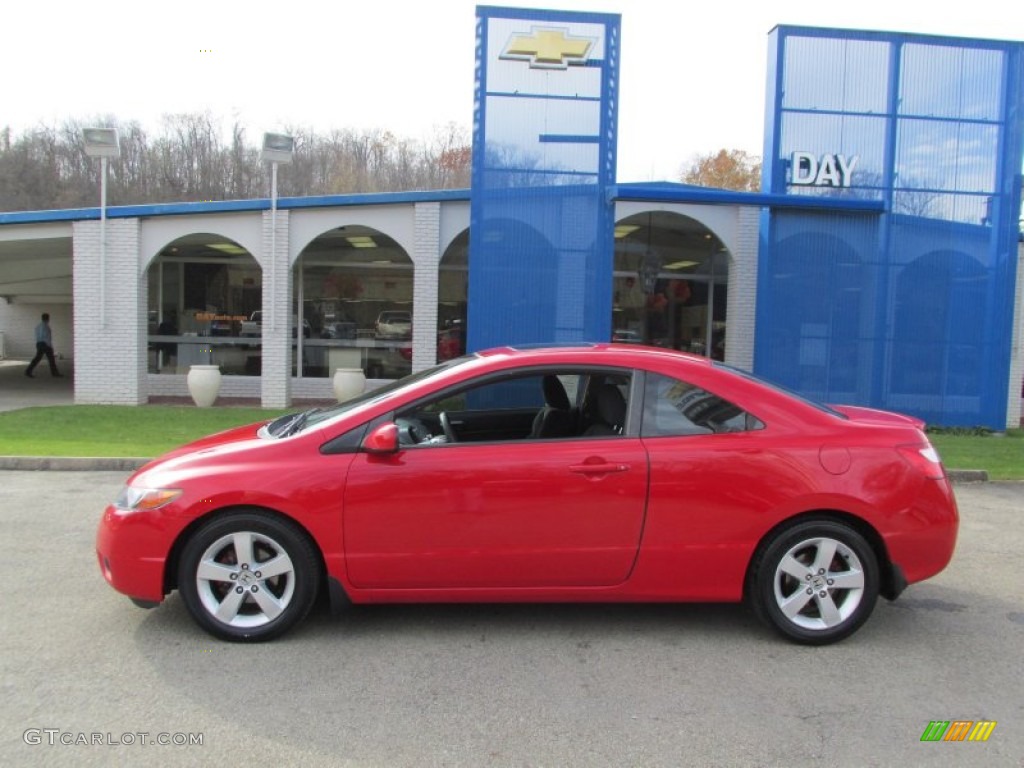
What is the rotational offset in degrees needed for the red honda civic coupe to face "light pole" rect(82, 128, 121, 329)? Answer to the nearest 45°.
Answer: approximately 45° to its right

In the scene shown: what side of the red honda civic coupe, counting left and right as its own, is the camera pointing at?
left

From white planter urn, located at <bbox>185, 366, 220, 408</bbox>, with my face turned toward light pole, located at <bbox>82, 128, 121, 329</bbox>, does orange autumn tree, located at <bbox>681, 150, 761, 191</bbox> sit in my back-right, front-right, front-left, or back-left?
back-right

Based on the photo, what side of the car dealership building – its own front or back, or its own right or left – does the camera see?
front

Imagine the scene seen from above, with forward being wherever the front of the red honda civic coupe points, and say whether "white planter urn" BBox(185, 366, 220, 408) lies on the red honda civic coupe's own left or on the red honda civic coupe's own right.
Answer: on the red honda civic coupe's own right

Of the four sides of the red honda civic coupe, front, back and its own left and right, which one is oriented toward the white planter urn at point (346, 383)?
right

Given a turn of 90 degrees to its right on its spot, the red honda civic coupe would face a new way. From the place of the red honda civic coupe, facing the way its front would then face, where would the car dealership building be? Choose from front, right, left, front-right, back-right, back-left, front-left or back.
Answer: front
